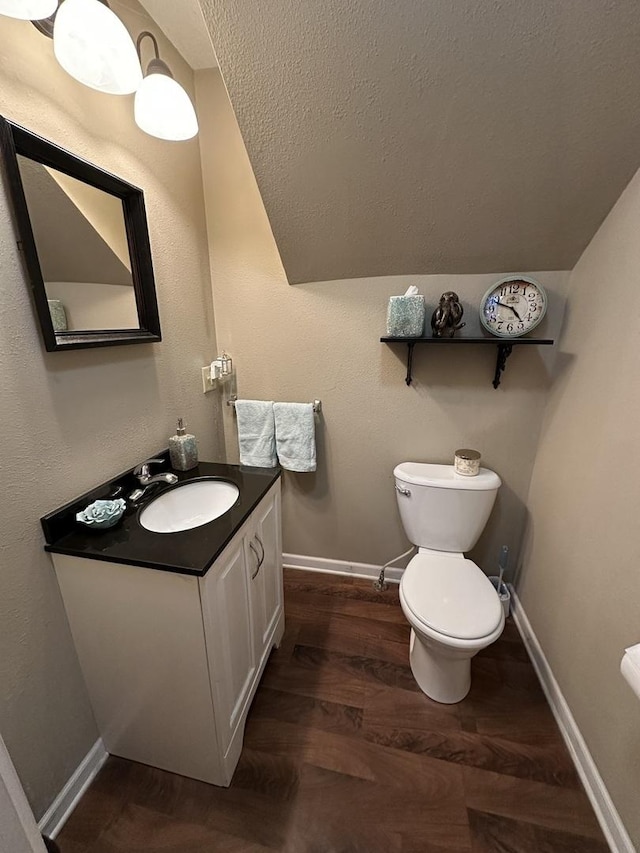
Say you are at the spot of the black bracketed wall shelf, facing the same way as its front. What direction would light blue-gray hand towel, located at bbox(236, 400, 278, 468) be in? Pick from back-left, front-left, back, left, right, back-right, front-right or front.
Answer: right

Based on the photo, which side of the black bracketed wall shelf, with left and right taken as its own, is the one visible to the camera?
front

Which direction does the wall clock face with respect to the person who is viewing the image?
facing the viewer

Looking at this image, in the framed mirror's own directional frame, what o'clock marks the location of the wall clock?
The wall clock is roughly at 11 o'clock from the framed mirror.

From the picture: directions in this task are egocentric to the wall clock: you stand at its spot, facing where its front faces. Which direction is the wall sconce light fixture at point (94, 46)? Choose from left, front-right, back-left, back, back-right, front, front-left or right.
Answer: front-right

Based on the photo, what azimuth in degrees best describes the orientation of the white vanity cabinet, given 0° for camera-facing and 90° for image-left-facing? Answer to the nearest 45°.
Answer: approximately 270°

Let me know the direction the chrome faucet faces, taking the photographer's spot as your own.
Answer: facing to the right of the viewer

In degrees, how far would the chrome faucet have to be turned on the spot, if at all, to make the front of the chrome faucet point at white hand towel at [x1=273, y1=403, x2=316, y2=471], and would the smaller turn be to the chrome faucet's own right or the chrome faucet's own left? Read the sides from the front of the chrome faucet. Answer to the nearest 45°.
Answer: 0° — it already faces it

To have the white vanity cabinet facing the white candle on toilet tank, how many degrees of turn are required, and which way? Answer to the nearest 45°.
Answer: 0° — it already faces it

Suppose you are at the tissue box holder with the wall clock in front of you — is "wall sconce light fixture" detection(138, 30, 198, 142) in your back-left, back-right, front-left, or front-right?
back-right

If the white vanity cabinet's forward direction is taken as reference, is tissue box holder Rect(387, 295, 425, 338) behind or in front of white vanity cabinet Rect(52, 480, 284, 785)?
in front

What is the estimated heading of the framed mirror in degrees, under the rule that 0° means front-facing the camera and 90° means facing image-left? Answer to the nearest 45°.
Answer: approximately 315°

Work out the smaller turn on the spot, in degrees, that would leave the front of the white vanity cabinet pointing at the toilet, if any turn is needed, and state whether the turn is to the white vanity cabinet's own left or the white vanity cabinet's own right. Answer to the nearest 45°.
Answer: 0° — it already faces it

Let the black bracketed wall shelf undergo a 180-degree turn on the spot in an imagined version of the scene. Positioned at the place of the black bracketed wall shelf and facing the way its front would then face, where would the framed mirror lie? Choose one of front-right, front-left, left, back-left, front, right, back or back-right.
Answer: back-left
